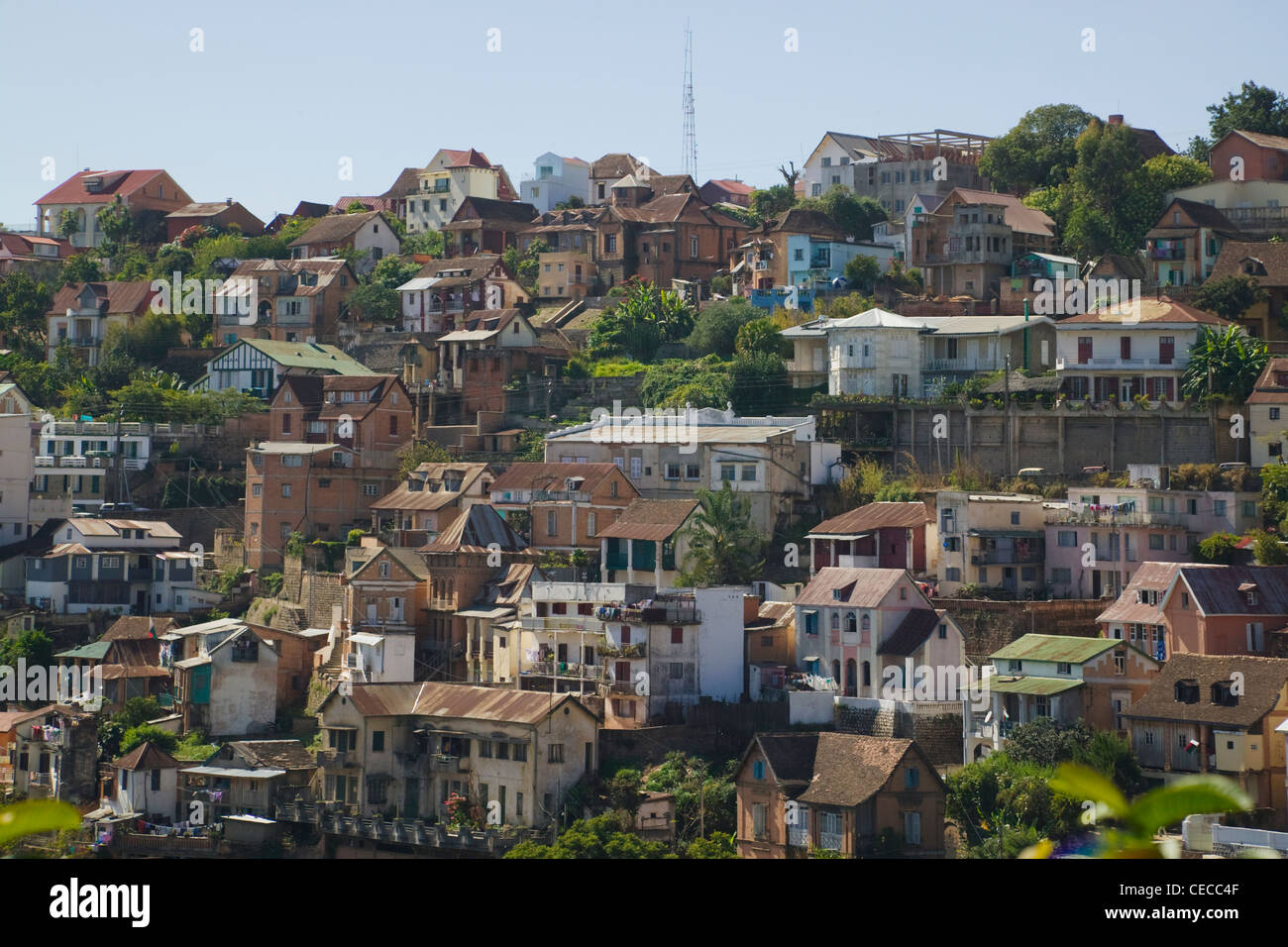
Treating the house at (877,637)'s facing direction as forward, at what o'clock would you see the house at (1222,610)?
the house at (1222,610) is roughly at 8 o'clock from the house at (877,637).

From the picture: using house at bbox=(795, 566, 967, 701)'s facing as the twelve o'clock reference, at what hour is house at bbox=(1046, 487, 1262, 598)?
house at bbox=(1046, 487, 1262, 598) is roughly at 7 o'clock from house at bbox=(795, 566, 967, 701).

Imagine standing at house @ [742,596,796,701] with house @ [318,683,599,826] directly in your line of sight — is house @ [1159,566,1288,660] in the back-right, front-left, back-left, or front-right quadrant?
back-left

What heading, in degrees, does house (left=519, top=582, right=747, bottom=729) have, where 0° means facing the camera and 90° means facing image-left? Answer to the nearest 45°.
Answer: approximately 45°

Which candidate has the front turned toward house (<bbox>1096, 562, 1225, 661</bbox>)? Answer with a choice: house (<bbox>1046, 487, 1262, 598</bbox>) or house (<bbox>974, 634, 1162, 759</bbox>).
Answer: house (<bbox>1046, 487, 1262, 598</bbox>)

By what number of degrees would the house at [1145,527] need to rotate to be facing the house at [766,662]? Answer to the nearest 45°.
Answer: approximately 90° to its right

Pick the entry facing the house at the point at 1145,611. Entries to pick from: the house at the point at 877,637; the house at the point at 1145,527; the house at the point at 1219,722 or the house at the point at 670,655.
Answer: the house at the point at 1145,527

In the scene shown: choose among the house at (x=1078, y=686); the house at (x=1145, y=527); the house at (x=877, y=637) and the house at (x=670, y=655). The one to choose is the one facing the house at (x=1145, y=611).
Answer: the house at (x=1145, y=527)

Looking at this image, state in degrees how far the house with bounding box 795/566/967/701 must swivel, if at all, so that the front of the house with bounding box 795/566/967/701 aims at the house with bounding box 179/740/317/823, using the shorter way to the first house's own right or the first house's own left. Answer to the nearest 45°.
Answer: approximately 45° to the first house's own right

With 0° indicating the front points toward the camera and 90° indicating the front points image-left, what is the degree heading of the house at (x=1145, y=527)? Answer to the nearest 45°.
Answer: approximately 0°

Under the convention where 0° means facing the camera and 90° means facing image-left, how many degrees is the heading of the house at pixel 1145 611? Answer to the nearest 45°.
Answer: approximately 45°
